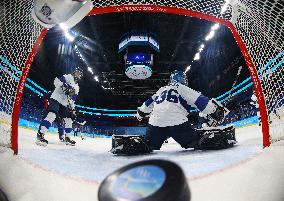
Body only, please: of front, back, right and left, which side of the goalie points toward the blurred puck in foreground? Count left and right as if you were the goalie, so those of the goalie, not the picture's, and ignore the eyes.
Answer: back

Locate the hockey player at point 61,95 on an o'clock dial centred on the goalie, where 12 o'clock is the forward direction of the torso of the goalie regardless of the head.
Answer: The hockey player is roughly at 10 o'clock from the goalie.

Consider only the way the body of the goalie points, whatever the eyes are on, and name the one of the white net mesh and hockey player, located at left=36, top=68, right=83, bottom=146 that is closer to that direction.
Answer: the hockey player

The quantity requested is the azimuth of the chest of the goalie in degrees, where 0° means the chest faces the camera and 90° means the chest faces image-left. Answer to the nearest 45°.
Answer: approximately 180°

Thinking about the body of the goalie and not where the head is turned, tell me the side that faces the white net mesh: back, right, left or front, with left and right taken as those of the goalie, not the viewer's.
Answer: back
